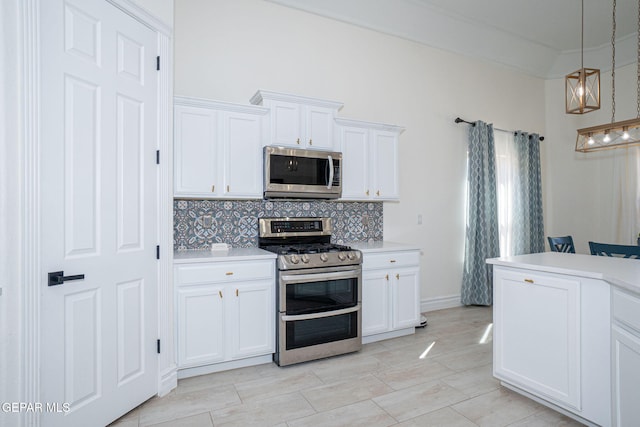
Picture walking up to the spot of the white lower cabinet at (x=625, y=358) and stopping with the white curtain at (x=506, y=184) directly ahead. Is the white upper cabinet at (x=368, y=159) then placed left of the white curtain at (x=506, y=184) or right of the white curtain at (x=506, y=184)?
left

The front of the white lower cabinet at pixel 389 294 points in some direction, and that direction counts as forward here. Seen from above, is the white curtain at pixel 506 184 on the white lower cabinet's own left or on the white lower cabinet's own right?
on the white lower cabinet's own left

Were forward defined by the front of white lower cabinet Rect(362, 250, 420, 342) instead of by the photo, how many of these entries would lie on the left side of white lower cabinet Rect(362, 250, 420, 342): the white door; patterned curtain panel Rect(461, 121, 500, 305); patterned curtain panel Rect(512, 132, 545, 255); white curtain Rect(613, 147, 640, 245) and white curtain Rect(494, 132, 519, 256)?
4

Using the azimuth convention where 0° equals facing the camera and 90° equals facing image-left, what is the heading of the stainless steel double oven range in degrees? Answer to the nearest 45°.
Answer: approximately 315°

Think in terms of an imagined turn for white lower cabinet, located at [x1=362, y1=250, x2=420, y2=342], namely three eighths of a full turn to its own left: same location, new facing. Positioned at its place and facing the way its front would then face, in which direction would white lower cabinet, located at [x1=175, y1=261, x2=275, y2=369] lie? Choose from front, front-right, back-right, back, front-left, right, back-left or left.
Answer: back-left

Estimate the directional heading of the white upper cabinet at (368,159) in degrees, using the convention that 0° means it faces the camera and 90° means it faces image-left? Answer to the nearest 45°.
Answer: approximately 315°

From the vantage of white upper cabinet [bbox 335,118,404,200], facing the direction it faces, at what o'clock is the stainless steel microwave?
The stainless steel microwave is roughly at 3 o'clock from the white upper cabinet.

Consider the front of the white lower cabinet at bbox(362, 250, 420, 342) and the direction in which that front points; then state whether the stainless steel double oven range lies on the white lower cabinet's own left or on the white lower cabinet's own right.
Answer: on the white lower cabinet's own right

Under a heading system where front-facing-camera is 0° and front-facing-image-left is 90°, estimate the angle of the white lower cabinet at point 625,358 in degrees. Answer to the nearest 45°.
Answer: approximately 45°

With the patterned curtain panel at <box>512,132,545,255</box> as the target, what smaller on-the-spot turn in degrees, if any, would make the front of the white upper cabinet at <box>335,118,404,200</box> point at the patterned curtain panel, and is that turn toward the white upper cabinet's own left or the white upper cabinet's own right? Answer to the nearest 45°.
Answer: approximately 90° to the white upper cabinet's own left

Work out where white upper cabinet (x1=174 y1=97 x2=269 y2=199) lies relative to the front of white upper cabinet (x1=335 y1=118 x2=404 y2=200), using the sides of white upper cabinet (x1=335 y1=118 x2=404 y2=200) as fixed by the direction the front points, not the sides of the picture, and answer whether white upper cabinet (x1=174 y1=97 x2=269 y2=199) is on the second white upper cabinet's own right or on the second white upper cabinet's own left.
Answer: on the second white upper cabinet's own right

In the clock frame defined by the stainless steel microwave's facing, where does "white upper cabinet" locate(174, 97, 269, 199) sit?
The white upper cabinet is roughly at 4 o'clock from the stainless steel microwave.

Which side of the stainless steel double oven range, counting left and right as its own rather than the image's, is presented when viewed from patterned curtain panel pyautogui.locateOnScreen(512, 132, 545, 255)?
left
